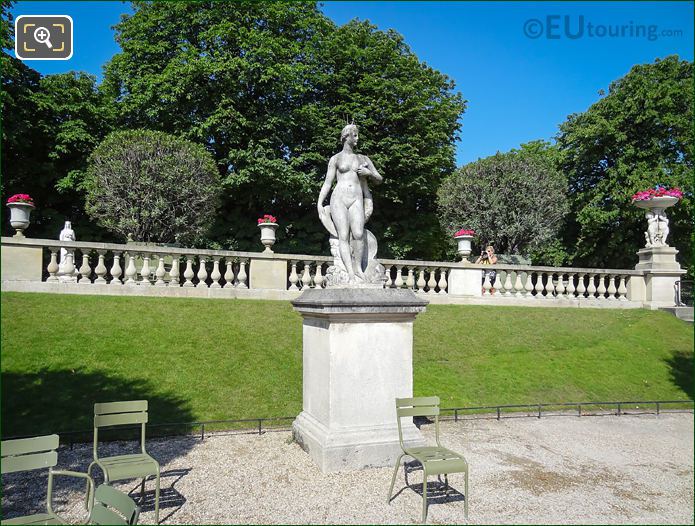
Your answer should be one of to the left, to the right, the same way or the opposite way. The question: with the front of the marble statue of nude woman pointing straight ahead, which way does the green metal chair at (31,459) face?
to the left

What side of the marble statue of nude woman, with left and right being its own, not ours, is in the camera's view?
front

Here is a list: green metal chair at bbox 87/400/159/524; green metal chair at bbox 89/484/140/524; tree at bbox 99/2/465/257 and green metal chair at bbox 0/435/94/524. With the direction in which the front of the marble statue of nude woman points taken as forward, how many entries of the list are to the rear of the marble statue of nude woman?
1

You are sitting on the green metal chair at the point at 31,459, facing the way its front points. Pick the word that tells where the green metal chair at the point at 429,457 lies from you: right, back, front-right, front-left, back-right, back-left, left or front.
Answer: front-left

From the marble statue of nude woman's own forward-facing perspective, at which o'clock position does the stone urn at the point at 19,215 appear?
The stone urn is roughly at 4 o'clock from the marble statue of nude woman.

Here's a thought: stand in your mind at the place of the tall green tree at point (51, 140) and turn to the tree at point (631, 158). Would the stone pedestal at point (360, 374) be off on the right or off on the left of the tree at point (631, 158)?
right

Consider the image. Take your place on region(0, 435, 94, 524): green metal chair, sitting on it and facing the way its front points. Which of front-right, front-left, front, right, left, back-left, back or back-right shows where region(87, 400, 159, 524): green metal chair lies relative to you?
left

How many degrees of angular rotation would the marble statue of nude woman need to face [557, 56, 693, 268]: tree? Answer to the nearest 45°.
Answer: approximately 135° to its left

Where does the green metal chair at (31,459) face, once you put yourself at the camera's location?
facing the viewer and to the right of the viewer

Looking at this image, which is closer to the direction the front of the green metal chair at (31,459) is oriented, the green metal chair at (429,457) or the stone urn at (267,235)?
the green metal chair

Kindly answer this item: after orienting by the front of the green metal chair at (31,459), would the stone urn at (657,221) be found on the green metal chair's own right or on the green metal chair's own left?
on the green metal chair's own left

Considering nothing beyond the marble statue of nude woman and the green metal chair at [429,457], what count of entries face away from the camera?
0

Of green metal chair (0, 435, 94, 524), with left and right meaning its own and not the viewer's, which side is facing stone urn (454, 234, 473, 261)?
left

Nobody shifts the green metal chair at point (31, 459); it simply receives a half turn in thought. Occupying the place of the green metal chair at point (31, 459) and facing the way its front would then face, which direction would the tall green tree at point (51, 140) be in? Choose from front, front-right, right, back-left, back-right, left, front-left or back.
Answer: front-right
